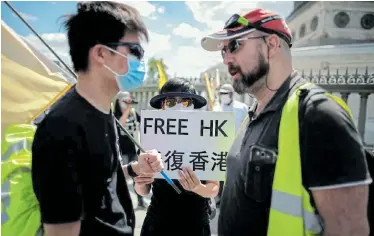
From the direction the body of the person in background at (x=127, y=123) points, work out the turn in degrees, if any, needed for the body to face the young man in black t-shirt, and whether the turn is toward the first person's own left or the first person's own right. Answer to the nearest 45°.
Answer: approximately 45° to the first person's own right

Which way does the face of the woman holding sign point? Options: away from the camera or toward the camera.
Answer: toward the camera

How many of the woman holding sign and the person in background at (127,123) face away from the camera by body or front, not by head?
0

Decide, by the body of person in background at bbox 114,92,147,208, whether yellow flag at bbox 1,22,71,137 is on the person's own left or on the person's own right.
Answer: on the person's own right

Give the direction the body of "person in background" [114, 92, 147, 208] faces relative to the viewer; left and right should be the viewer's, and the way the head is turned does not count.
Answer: facing the viewer and to the right of the viewer

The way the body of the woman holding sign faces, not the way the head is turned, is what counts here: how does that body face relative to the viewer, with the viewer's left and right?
facing the viewer

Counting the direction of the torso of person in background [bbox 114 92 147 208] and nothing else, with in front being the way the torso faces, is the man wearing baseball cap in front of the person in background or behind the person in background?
in front

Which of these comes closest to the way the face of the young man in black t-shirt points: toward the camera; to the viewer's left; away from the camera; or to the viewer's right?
to the viewer's right

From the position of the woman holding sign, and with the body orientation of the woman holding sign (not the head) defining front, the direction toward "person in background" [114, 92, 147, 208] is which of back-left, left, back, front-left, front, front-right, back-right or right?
back

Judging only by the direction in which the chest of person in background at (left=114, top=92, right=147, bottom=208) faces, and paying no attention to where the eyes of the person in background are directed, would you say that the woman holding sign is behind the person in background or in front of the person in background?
in front

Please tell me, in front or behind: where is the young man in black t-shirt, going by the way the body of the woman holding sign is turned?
in front
